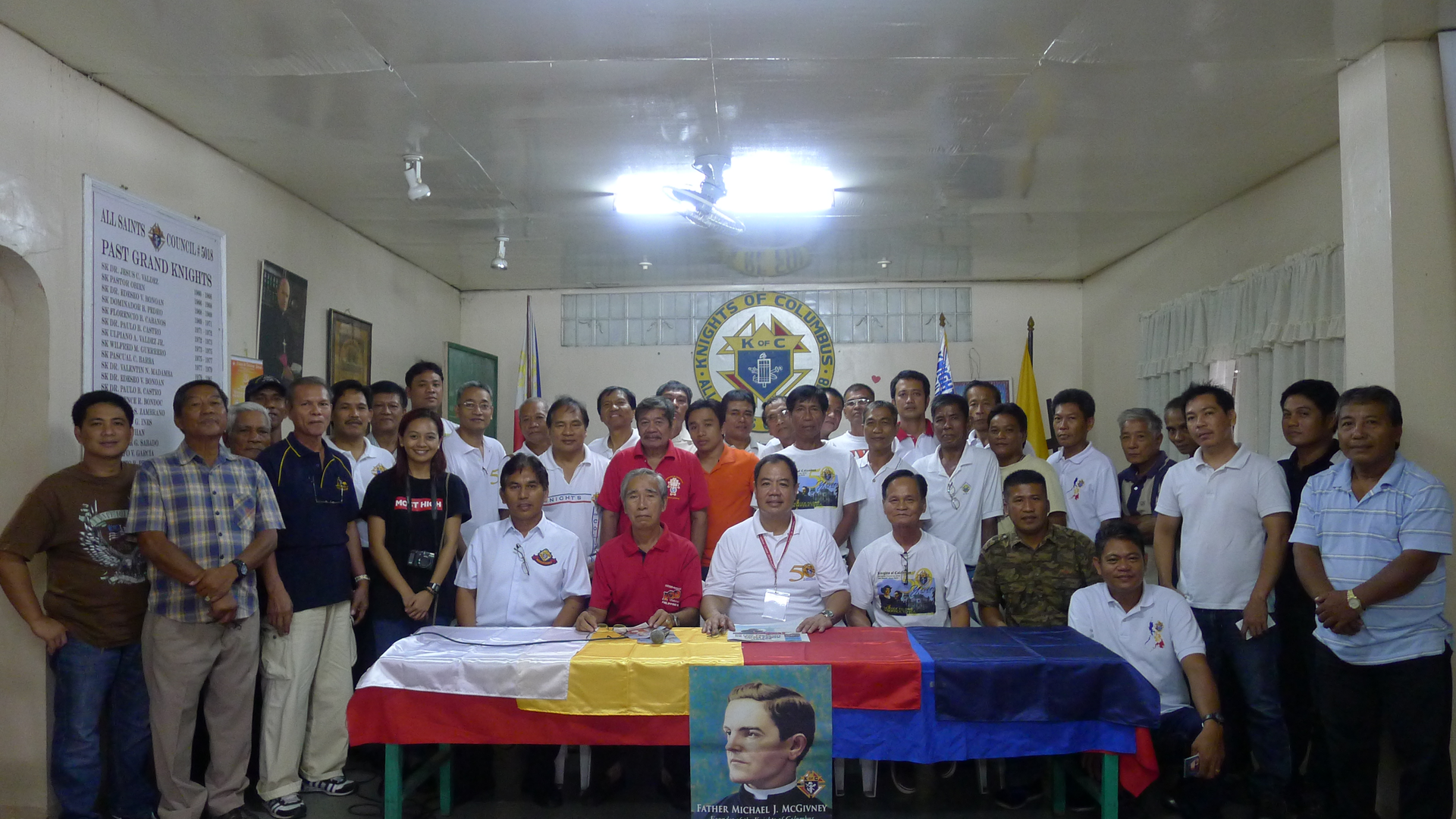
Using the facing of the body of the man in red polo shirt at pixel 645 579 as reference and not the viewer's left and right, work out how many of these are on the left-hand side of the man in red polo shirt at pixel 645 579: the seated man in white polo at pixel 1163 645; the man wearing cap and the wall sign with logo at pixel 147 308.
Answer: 1

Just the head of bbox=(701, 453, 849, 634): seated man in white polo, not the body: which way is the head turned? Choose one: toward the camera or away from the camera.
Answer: toward the camera

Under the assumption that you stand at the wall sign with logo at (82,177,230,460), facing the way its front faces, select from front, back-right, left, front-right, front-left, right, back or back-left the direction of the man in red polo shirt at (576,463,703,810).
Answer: front

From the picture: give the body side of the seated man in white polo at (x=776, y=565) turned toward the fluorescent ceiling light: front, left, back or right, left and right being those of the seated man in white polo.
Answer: back

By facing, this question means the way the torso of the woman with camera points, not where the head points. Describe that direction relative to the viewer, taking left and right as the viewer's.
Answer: facing the viewer

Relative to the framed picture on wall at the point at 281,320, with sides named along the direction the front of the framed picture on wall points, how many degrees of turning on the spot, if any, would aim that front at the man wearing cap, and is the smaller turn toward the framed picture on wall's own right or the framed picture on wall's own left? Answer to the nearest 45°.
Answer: approximately 45° to the framed picture on wall's own right

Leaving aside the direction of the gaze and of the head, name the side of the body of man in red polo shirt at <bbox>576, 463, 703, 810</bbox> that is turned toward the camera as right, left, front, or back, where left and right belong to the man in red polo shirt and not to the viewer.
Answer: front

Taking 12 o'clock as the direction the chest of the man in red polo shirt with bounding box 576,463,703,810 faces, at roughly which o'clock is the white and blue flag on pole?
The white and blue flag on pole is roughly at 7 o'clock from the man in red polo shirt.

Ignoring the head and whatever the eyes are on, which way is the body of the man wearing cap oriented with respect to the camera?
toward the camera

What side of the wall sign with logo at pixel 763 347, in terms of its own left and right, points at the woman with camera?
front

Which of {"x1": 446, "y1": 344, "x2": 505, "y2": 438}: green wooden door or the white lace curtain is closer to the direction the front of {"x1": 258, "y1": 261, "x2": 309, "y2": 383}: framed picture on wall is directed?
the white lace curtain

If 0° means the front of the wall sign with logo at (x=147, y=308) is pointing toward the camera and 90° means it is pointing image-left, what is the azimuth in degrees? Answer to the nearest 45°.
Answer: approximately 315°

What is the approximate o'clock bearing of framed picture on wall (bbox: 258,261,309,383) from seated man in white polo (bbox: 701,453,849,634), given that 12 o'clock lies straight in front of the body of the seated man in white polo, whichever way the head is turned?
The framed picture on wall is roughly at 4 o'clock from the seated man in white polo.

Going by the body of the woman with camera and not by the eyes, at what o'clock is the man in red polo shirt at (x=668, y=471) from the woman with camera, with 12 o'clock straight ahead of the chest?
The man in red polo shirt is roughly at 9 o'clock from the woman with camera.

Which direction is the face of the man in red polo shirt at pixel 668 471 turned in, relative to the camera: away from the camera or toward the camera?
toward the camera

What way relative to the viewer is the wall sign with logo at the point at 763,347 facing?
toward the camera
